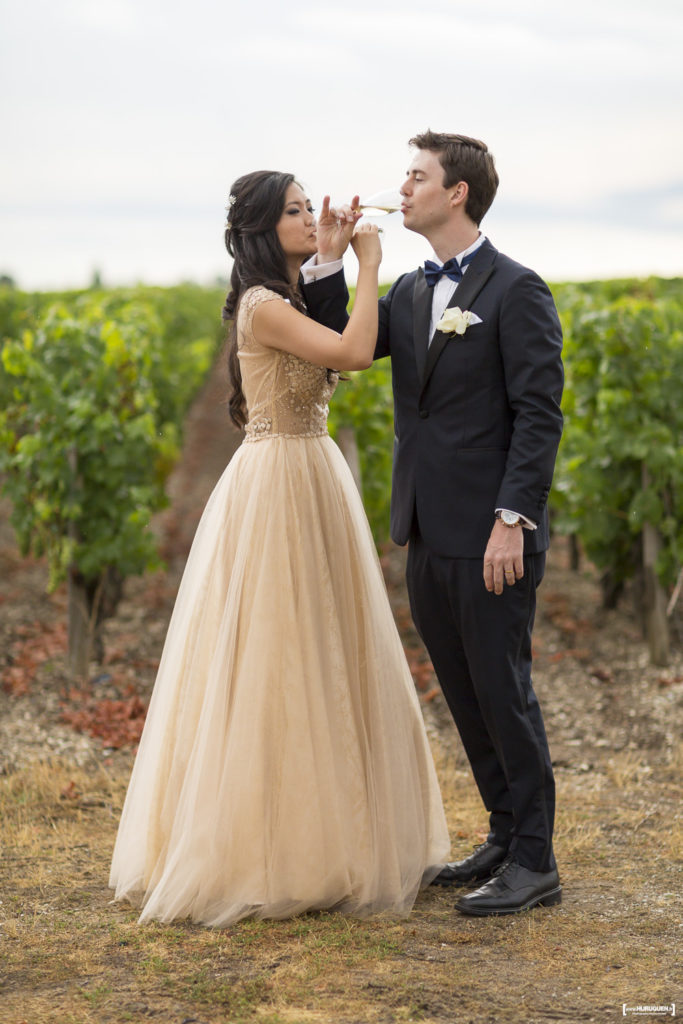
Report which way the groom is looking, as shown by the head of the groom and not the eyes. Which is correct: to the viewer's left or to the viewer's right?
to the viewer's left

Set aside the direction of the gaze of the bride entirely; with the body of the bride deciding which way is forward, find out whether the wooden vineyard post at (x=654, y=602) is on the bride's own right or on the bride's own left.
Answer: on the bride's own left

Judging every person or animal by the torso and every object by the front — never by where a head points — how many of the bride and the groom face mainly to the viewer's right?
1

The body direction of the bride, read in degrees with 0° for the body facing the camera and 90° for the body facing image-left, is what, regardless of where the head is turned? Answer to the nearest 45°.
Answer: approximately 270°

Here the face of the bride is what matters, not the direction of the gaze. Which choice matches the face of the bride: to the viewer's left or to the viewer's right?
to the viewer's right

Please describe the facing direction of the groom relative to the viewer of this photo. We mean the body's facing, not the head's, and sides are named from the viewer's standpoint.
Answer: facing the viewer and to the left of the viewer

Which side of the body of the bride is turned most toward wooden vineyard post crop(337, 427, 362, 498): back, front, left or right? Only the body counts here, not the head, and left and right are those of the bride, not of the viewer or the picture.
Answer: left

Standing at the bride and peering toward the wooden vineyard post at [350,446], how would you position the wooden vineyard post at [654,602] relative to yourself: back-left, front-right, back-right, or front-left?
front-right

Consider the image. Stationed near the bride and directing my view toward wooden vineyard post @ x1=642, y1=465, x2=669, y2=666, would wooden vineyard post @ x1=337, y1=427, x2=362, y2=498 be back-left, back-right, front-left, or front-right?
front-left
